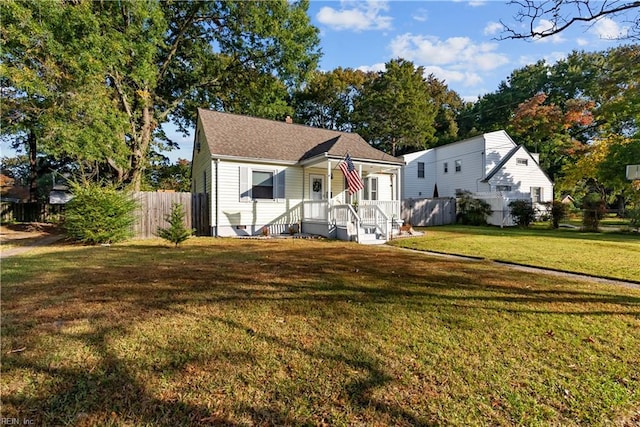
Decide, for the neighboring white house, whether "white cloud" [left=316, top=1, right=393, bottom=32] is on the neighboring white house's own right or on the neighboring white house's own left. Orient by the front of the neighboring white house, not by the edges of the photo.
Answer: on the neighboring white house's own right

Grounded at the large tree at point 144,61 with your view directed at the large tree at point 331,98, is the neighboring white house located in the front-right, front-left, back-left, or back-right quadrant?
front-right

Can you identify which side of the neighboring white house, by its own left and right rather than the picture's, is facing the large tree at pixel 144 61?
right

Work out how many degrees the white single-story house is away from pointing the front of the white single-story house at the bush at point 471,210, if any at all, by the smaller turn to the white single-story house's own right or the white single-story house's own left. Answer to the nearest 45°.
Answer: approximately 90° to the white single-story house's own left

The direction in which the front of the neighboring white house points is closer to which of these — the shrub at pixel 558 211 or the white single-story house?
the shrub

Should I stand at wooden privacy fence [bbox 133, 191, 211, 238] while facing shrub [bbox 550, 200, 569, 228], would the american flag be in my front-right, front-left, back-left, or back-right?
front-right

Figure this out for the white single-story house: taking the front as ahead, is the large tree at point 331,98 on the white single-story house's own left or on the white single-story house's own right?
on the white single-story house's own left

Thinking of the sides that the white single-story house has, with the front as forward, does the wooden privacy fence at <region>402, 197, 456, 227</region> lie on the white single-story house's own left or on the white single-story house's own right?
on the white single-story house's own left

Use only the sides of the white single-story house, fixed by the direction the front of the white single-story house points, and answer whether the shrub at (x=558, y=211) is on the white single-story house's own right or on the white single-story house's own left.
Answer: on the white single-story house's own left

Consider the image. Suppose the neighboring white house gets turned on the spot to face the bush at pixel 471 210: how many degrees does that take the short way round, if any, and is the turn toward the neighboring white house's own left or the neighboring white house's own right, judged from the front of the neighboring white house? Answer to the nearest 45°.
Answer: approximately 45° to the neighboring white house's own right

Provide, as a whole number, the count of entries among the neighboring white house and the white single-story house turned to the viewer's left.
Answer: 0

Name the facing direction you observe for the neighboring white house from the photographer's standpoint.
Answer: facing the viewer and to the right of the viewer
